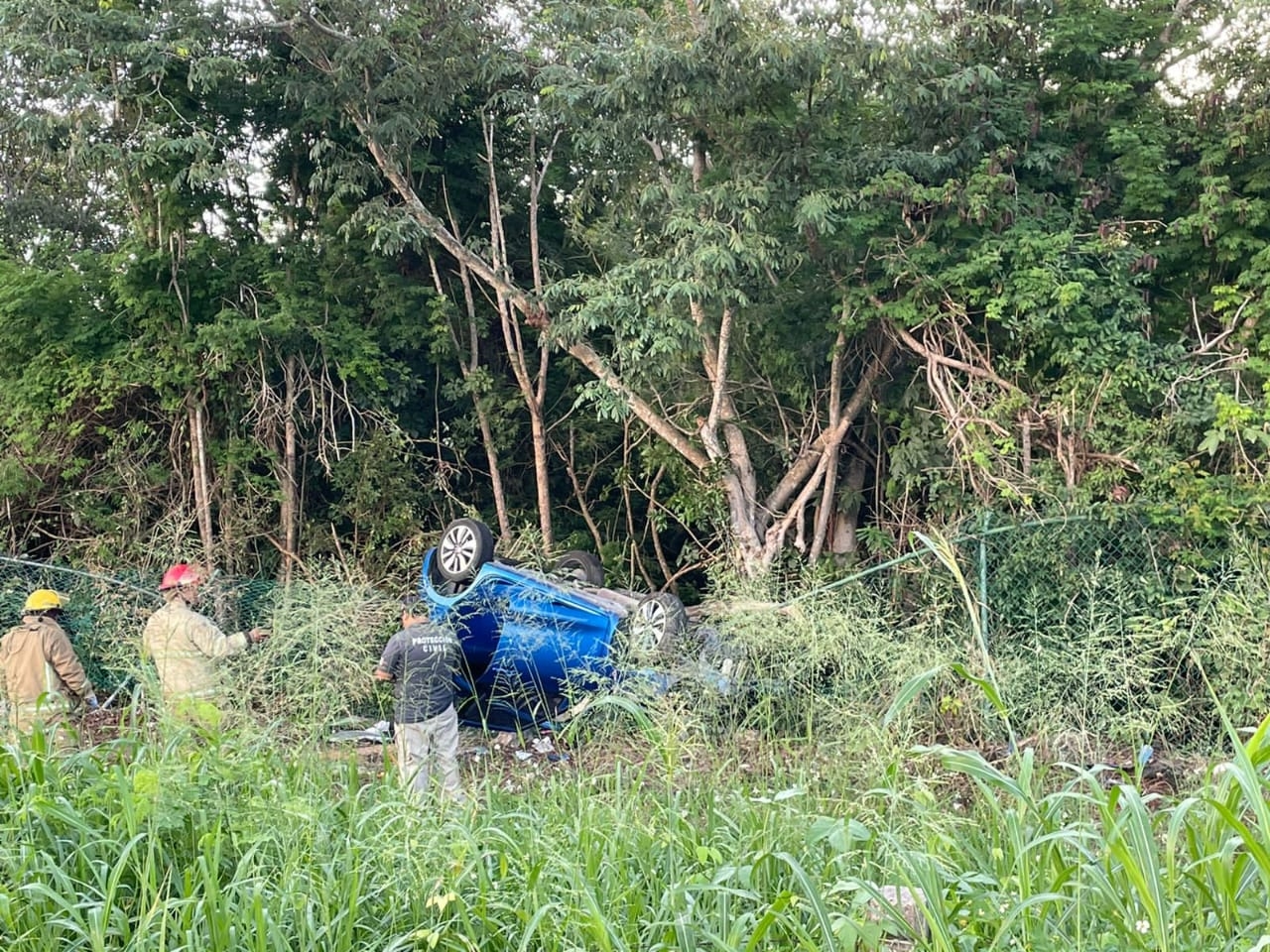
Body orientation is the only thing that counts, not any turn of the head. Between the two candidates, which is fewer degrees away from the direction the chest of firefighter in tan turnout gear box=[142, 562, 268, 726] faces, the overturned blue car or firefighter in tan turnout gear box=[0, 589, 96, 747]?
the overturned blue car

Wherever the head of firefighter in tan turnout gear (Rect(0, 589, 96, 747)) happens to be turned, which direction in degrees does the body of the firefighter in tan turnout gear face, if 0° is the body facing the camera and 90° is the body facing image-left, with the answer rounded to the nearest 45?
approximately 225°

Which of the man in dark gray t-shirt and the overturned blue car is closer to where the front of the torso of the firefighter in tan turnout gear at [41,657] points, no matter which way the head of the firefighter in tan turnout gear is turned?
the overturned blue car

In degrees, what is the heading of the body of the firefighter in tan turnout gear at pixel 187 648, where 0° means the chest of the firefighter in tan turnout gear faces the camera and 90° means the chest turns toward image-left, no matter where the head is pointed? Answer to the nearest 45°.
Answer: approximately 225°

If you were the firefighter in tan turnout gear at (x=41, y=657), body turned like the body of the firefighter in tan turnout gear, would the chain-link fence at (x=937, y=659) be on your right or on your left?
on your right

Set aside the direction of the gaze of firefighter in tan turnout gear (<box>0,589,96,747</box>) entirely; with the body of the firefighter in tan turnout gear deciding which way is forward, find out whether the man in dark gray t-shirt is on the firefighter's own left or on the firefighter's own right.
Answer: on the firefighter's own right

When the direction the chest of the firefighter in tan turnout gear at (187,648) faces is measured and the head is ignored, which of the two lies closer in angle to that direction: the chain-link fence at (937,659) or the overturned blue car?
the overturned blue car
